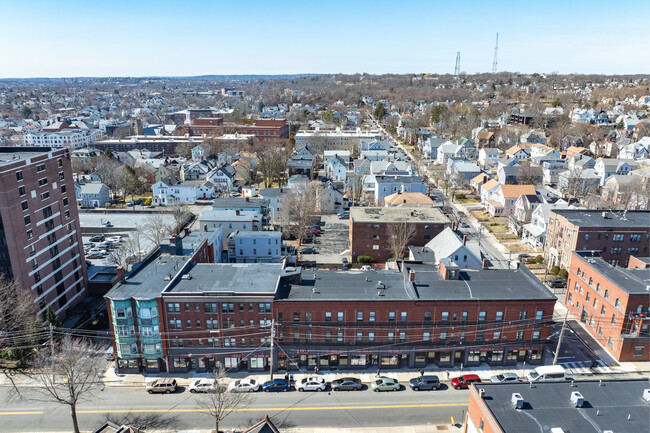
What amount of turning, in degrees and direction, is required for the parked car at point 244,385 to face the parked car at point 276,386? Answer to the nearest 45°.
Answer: approximately 180°

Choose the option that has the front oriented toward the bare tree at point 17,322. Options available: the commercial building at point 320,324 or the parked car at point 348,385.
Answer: the parked car

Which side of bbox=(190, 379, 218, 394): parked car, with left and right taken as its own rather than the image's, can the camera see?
left

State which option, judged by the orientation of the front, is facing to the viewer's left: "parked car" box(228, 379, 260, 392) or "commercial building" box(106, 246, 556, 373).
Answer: the parked car

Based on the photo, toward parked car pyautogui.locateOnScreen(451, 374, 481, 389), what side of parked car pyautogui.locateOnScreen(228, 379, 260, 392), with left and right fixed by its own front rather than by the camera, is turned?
back

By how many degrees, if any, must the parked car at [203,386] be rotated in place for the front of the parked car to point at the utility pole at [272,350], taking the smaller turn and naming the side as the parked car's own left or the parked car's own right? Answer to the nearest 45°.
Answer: approximately 180°

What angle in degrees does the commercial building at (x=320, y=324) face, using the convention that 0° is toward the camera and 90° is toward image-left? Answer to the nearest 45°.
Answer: approximately 0°

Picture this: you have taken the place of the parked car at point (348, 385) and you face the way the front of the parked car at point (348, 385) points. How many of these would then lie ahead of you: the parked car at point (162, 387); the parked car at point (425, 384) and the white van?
1

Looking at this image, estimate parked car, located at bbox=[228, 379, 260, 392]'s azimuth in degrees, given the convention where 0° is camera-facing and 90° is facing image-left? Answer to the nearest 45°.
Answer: approximately 90°

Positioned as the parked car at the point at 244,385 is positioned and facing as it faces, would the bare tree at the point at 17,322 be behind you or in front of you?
in front

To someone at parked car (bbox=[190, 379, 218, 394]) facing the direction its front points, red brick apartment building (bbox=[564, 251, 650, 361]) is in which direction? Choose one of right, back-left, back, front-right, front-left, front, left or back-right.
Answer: back

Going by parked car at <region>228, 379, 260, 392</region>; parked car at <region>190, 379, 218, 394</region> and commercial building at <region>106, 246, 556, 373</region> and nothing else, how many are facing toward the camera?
1

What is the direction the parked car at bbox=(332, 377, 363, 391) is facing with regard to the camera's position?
facing to the left of the viewer

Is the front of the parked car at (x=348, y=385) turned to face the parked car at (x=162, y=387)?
yes

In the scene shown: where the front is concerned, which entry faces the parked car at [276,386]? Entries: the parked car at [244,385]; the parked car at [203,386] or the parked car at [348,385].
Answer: the parked car at [348,385]

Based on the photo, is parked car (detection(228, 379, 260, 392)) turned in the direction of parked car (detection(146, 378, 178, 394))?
yes
